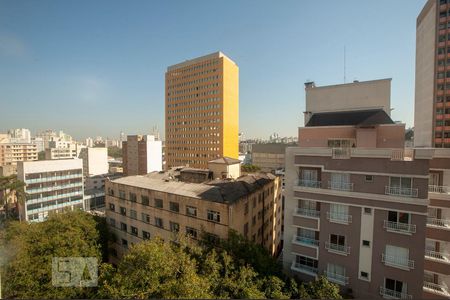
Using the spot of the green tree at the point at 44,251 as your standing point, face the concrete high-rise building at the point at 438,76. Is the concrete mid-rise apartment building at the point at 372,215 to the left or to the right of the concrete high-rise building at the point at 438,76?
right

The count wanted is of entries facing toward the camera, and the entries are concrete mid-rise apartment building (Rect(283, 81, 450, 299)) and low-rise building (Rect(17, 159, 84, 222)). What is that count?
2

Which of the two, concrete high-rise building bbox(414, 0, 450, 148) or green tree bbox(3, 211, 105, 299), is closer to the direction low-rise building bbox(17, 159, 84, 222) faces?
the green tree

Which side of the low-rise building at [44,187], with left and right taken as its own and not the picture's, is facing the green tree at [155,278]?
front

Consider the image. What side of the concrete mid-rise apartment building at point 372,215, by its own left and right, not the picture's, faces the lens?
front

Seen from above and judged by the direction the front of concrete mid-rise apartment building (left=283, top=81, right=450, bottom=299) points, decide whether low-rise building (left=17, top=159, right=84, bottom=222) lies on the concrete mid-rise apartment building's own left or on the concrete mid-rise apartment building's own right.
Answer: on the concrete mid-rise apartment building's own right

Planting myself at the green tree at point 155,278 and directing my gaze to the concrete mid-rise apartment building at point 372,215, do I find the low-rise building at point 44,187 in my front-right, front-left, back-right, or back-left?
back-left

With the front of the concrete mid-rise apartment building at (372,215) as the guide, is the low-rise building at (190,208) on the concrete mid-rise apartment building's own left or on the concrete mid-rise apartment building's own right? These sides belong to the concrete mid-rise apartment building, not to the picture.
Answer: on the concrete mid-rise apartment building's own right

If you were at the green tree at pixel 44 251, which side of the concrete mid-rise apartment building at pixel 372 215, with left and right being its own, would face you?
right

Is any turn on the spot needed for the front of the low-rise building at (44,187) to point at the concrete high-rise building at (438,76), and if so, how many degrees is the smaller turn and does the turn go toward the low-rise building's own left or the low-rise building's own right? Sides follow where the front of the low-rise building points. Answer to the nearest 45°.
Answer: approximately 45° to the low-rise building's own left

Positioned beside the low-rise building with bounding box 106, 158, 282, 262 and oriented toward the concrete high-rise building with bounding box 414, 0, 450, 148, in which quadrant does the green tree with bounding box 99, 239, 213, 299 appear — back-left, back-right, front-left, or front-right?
back-right

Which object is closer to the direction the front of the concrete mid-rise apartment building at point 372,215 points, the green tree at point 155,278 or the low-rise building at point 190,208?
the green tree

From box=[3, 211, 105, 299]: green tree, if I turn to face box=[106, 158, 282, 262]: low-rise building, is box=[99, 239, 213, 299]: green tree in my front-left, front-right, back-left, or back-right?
front-right

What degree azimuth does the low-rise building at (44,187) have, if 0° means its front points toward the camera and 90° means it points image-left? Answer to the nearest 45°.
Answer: approximately 0°

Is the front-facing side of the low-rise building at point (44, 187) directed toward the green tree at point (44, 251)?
yes
